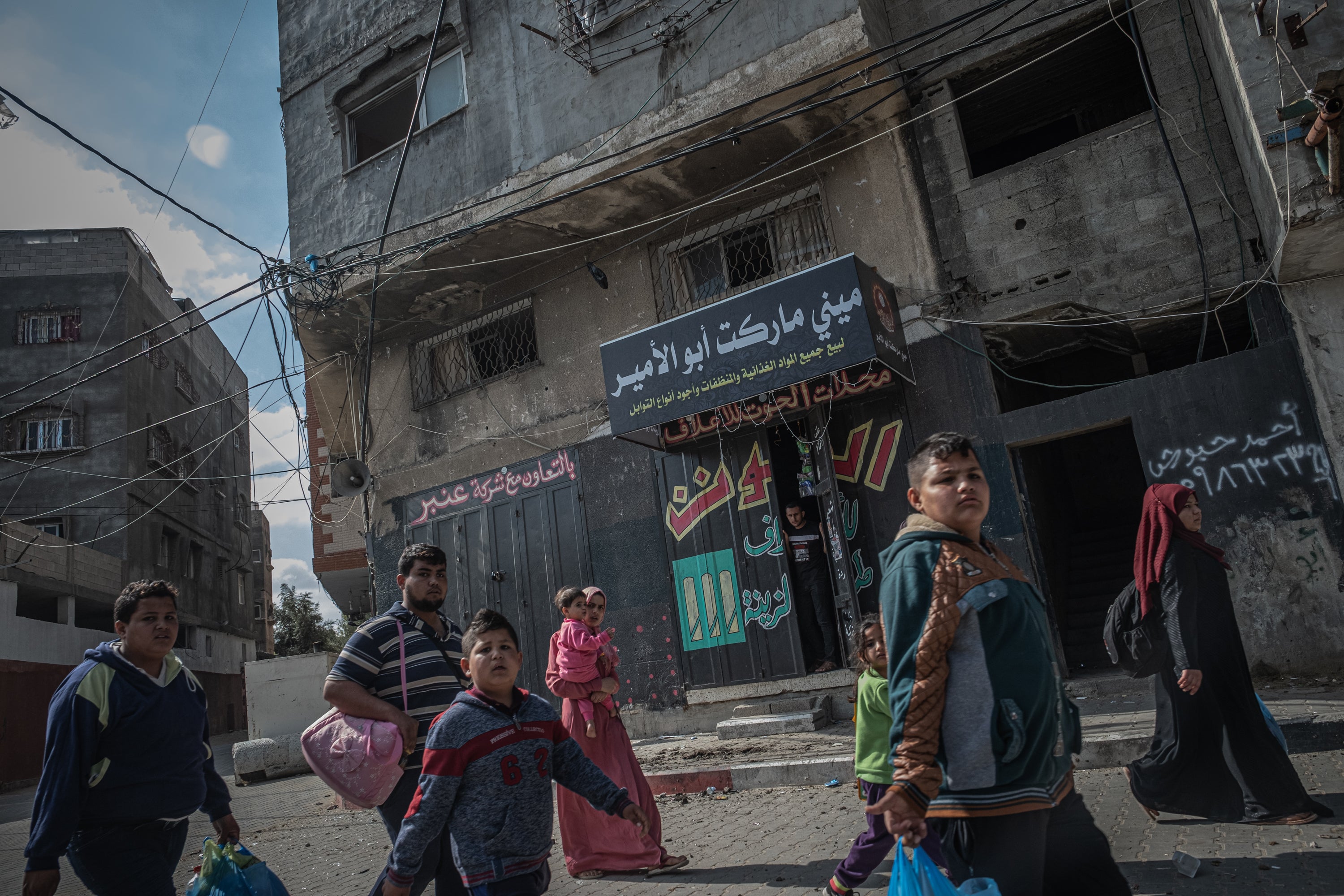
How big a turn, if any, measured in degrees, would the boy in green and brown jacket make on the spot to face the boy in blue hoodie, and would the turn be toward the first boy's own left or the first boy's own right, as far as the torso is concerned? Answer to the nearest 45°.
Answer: approximately 135° to the first boy's own right

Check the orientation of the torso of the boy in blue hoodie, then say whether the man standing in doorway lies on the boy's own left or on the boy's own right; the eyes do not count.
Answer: on the boy's own left
